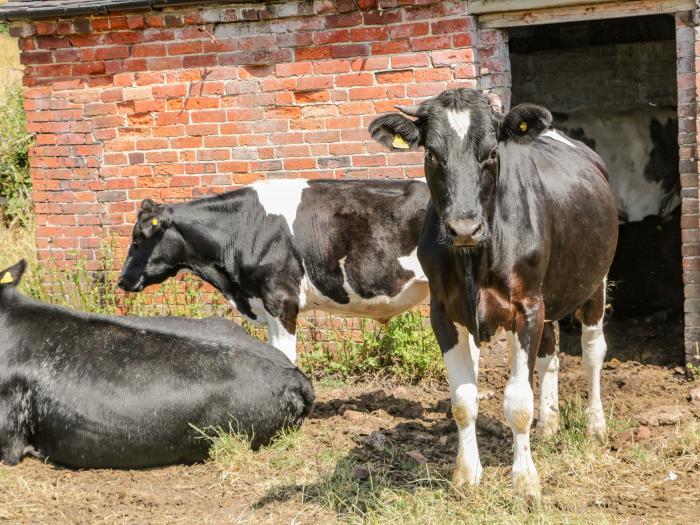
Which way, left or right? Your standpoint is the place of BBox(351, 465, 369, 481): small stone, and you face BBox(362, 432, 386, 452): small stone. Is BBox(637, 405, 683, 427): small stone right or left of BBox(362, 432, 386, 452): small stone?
right

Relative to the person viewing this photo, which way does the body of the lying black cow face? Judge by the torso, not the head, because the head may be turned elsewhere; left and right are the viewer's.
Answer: facing to the left of the viewer

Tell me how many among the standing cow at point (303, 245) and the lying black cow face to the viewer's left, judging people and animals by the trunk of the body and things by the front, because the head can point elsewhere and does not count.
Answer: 2

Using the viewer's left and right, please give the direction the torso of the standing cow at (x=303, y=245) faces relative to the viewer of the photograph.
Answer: facing to the left of the viewer

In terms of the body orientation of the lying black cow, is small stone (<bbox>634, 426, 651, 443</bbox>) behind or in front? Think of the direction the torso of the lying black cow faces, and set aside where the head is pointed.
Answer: behind

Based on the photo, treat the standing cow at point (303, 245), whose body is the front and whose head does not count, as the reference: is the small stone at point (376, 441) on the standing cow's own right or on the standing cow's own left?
on the standing cow's own left

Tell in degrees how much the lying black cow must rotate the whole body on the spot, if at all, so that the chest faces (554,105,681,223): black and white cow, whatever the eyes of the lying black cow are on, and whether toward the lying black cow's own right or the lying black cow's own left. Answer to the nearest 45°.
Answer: approximately 135° to the lying black cow's own right

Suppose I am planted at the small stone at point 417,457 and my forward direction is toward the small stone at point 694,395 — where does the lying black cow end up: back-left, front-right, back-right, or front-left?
back-left

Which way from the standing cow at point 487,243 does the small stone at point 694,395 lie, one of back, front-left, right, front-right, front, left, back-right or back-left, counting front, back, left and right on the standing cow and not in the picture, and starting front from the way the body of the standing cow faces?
back

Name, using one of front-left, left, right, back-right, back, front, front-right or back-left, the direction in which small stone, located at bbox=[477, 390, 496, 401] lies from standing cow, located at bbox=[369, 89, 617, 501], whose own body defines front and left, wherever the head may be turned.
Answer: back-right

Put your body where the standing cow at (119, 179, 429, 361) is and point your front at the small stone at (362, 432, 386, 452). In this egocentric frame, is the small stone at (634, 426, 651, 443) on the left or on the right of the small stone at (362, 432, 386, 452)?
left

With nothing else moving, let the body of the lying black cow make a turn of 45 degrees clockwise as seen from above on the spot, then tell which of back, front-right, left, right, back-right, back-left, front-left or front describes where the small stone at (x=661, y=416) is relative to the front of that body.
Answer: back-right

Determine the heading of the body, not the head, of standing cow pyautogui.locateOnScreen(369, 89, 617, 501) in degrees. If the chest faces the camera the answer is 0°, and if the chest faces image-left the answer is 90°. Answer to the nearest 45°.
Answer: approximately 45°
